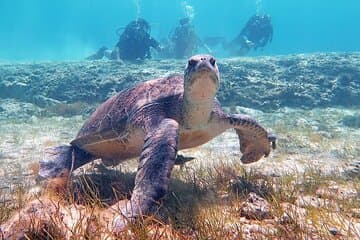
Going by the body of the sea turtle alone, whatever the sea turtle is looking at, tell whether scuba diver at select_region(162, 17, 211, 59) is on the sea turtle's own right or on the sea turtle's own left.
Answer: on the sea turtle's own left

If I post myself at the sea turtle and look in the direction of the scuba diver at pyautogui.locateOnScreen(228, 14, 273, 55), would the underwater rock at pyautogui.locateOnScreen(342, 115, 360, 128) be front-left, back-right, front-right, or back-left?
front-right

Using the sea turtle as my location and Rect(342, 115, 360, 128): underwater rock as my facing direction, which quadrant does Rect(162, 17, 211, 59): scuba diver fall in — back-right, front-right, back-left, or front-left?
front-left

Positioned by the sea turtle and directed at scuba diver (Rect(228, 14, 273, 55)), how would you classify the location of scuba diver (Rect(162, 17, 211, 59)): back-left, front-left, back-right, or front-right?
front-left

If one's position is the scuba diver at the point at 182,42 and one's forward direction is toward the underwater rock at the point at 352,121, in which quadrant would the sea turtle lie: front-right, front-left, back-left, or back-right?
front-right

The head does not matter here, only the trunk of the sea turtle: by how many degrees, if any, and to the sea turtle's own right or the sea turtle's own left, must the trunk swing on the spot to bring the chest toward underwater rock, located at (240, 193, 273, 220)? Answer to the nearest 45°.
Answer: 0° — it already faces it

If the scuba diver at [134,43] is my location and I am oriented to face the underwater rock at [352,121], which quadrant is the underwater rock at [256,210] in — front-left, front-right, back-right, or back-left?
front-right

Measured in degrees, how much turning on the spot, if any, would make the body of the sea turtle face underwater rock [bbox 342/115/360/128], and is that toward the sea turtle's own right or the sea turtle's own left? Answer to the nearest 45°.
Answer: approximately 90° to the sea turtle's own left

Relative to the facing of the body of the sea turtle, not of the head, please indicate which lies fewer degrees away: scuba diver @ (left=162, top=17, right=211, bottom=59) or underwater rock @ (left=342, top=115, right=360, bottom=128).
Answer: the underwater rock

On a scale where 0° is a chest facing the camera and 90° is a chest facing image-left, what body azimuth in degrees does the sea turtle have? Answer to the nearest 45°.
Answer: approximately 315°

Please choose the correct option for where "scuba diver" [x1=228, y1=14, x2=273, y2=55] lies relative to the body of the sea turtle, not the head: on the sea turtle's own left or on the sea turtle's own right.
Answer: on the sea turtle's own left
